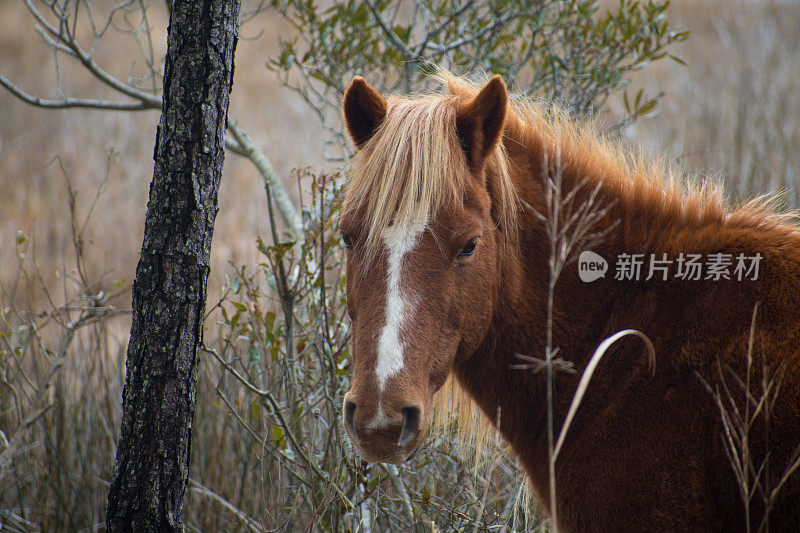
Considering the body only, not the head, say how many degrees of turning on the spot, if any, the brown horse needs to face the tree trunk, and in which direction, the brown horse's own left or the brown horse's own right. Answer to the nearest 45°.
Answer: approximately 45° to the brown horse's own right

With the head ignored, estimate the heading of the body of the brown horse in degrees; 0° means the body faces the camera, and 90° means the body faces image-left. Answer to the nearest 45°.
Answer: approximately 45°
